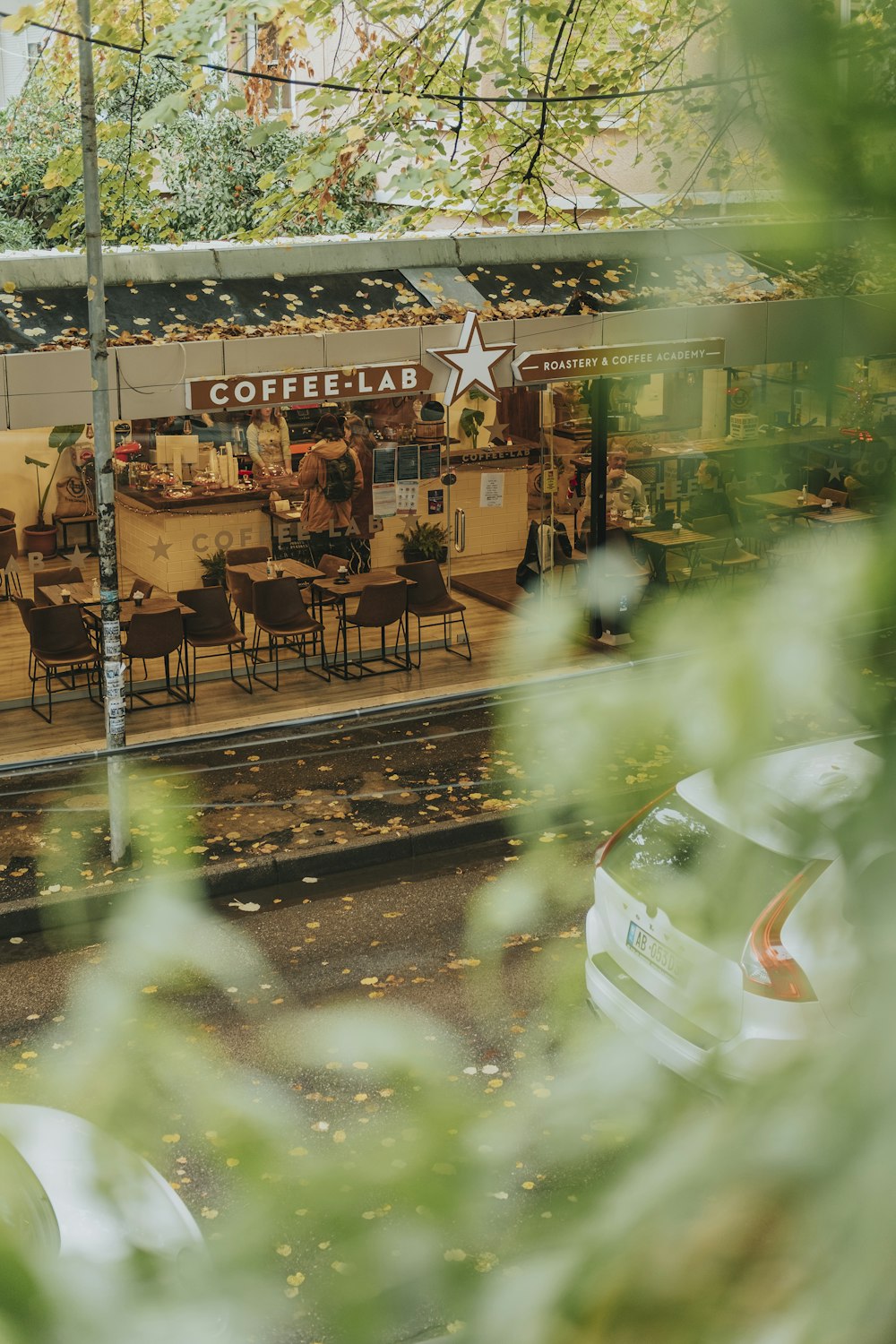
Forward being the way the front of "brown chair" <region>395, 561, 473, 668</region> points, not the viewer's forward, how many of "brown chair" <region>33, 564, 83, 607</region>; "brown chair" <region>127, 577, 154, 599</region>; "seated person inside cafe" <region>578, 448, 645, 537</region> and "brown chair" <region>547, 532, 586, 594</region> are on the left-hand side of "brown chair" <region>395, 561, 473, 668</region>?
2

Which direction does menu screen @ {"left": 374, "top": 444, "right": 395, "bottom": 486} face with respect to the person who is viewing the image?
facing the viewer

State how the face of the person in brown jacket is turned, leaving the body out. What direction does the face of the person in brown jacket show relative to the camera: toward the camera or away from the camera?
away from the camera

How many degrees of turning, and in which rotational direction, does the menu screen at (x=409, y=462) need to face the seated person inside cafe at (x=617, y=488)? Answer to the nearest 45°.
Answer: approximately 135° to its left

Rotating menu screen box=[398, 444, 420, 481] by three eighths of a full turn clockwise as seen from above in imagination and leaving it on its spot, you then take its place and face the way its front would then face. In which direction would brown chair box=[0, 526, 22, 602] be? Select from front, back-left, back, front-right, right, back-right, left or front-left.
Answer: front-left

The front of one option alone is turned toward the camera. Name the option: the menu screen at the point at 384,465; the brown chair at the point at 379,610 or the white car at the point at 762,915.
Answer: the menu screen

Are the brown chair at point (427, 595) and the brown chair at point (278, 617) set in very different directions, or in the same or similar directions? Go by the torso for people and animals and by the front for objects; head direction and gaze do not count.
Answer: same or similar directions

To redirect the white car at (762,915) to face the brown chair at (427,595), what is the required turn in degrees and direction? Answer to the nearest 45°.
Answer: approximately 45° to its left

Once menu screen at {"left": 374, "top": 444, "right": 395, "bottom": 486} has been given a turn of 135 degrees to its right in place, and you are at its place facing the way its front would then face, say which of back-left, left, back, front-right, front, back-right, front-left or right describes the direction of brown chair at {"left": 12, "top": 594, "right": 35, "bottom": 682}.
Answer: left

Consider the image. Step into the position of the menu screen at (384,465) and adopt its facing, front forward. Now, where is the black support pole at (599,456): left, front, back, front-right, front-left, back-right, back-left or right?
left
